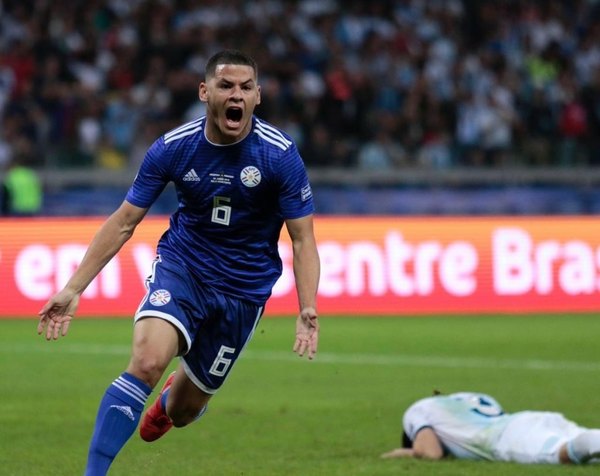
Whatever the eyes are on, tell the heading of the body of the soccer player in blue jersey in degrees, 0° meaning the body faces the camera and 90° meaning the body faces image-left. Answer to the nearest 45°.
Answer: approximately 0°

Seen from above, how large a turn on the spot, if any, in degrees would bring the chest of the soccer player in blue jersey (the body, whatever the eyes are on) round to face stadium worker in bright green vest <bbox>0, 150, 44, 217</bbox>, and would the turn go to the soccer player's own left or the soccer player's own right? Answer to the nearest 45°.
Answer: approximately 180°
